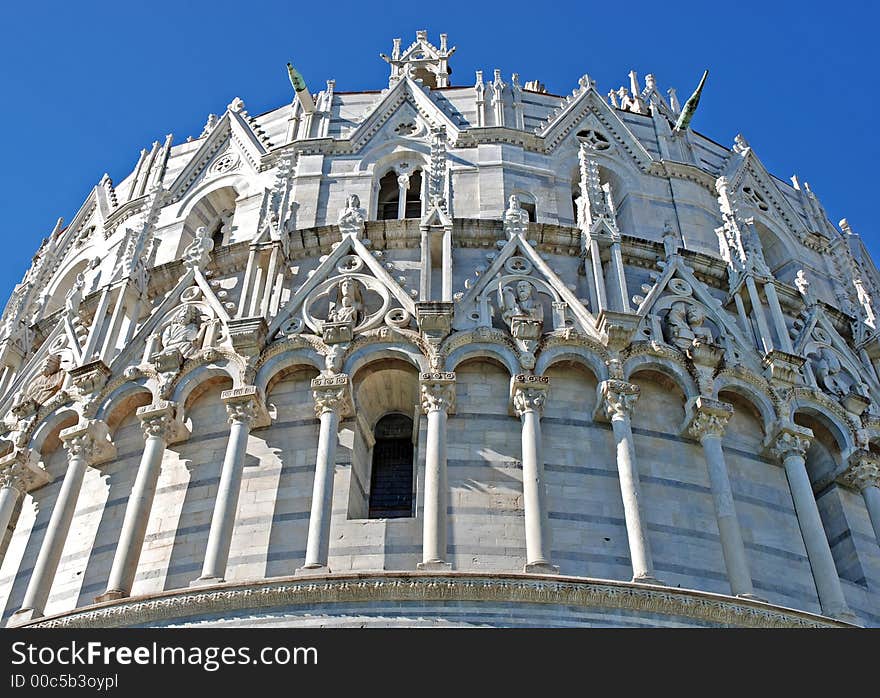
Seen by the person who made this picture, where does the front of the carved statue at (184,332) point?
facing the viewer and to the left of the viewer

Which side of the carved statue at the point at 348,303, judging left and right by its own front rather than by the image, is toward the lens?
front

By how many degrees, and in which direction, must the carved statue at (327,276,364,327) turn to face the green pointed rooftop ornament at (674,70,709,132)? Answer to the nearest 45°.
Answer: approximately 90° to its left

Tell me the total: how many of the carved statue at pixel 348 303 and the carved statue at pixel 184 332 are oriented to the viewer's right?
0

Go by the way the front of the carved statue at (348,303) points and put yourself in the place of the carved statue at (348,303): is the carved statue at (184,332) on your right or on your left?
on your right

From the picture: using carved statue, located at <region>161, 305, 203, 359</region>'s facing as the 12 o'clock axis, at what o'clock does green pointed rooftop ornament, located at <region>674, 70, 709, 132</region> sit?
The green pointed rooftop ornament is roughly at 8 o'clock from the carved statue.
